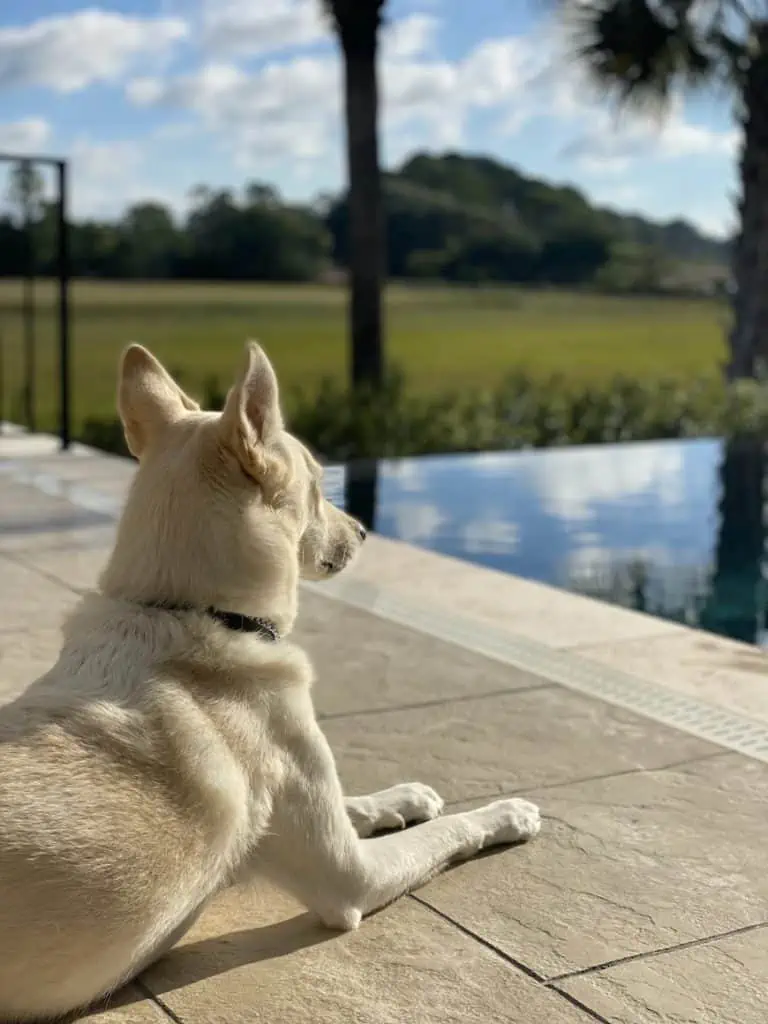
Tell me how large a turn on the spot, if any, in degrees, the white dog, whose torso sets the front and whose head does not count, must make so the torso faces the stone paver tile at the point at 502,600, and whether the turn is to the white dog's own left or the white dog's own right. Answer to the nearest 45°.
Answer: approximately 45° to the white dog's own left

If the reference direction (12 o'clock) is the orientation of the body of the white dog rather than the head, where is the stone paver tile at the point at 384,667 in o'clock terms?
The stone paver tile is roughly at 11 o'clock from the white dog.

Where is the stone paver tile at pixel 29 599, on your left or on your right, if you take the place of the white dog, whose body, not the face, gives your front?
on your left

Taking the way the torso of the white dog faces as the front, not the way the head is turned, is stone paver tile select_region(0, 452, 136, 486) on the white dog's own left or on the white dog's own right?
on the white dog's own left

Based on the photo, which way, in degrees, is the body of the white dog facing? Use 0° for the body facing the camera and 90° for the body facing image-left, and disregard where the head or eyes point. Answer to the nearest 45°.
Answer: approximately 225°

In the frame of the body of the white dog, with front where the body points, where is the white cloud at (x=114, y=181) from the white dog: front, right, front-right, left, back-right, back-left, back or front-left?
front-left

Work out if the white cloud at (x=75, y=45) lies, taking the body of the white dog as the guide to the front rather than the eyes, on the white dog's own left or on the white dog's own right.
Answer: on the white dog's own left

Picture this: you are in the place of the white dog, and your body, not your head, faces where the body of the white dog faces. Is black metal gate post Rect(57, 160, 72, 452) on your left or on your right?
on your left

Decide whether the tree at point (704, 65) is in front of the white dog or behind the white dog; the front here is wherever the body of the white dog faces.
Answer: in front
